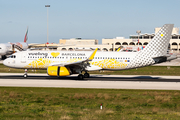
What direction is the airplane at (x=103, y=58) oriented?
to the viewer's left
